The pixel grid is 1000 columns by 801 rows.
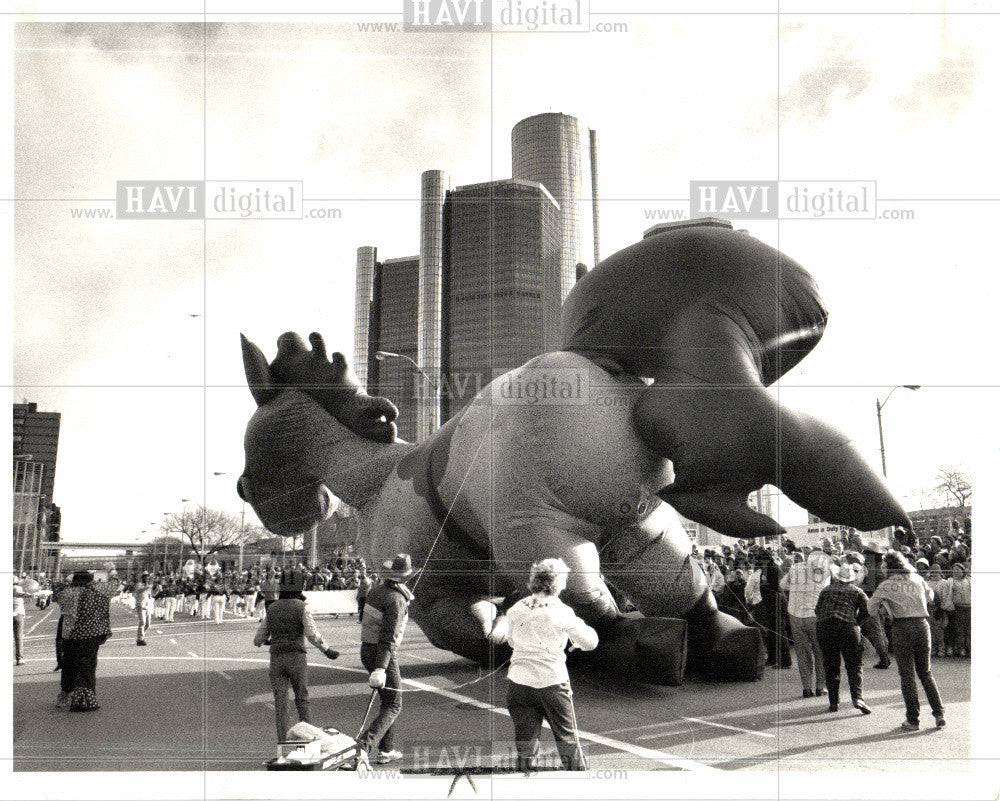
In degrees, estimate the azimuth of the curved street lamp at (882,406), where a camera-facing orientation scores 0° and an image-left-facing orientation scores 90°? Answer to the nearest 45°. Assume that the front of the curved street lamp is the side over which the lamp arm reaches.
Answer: approximately 270°

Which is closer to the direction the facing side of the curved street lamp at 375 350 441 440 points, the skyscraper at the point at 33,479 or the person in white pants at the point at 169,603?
the skyscraper

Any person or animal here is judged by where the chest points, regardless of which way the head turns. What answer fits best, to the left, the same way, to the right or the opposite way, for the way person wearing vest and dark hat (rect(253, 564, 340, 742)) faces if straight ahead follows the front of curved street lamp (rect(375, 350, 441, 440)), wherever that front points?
to the right

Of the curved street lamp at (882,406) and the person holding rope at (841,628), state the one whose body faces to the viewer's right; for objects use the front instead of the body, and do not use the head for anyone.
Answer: the curved street lamp

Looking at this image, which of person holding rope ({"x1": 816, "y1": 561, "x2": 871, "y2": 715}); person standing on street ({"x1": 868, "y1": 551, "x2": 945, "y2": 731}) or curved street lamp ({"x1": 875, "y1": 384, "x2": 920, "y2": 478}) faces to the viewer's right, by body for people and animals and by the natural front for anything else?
the curved street lamp

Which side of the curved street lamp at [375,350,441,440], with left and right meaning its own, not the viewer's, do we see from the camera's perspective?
left

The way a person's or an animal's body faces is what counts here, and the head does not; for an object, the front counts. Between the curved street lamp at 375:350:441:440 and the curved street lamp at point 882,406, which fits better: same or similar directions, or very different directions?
very different directions

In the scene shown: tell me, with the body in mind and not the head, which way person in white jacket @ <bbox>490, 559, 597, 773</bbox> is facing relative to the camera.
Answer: away from the camera

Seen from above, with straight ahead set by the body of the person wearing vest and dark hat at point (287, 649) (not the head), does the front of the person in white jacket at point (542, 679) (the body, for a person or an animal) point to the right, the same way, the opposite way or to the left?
the same way

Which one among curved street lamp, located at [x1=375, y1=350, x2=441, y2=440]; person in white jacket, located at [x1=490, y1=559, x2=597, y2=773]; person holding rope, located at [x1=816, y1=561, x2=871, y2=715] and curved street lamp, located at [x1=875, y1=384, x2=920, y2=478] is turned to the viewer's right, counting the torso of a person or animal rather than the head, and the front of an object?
curved street lamp, located at [x1=875, y1=384, x2=920, y2=478]

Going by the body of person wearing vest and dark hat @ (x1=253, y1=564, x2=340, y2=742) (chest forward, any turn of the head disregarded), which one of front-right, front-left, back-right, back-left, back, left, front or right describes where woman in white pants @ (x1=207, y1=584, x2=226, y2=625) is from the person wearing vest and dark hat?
front

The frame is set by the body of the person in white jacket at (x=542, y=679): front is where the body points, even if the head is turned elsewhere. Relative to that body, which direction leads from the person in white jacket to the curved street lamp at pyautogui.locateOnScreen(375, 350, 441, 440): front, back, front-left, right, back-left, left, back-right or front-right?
front

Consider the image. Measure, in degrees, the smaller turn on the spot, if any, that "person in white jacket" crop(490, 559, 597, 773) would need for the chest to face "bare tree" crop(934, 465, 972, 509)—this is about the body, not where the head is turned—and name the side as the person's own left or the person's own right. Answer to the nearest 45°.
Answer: approximately 45° to the person's own right

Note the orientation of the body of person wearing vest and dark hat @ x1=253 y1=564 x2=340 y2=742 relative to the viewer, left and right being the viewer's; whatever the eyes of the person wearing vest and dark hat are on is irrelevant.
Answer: facing away from the viewer

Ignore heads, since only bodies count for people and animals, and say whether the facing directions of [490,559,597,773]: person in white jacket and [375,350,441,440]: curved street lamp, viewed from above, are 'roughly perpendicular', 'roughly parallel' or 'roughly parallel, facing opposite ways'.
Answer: roughly perpendicular
